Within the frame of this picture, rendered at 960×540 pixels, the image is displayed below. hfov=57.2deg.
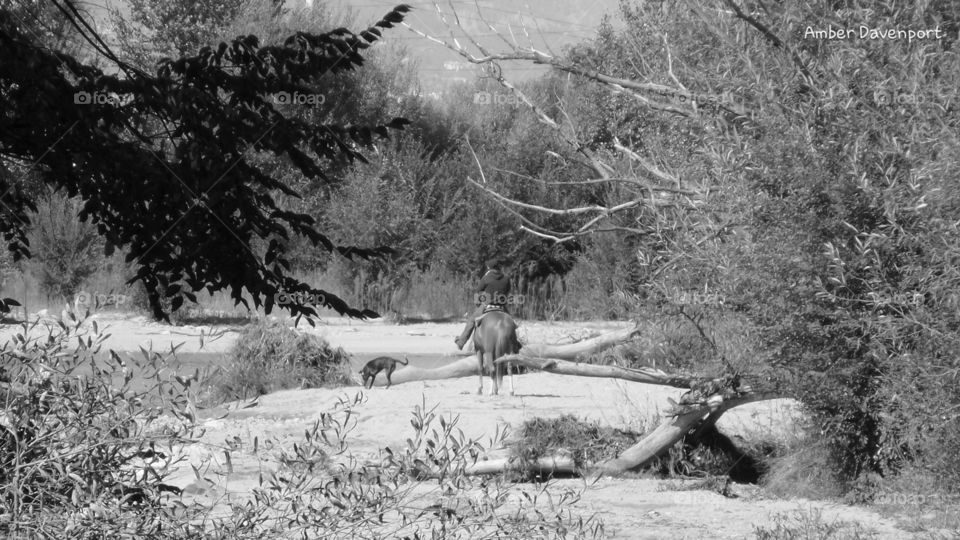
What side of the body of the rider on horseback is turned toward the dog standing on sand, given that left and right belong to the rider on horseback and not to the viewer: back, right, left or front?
left

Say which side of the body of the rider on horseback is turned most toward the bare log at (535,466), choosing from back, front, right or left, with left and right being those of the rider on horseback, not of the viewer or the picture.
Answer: back

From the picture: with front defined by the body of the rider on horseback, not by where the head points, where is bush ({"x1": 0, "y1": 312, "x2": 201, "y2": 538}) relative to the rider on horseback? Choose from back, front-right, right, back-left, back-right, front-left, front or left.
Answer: back

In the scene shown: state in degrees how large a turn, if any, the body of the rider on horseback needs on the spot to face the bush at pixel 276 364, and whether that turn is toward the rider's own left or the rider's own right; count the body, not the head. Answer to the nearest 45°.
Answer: approximately 90° to the rider's own left

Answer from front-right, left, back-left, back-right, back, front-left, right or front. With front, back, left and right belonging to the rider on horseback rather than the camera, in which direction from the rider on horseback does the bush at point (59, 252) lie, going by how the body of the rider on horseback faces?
front-left

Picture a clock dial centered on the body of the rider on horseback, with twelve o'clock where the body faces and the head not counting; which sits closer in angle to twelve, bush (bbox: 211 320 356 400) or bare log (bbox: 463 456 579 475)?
the bush

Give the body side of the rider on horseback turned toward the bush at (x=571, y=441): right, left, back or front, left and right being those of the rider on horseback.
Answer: back

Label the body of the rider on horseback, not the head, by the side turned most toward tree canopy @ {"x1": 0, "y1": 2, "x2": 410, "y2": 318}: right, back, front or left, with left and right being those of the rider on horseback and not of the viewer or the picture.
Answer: back

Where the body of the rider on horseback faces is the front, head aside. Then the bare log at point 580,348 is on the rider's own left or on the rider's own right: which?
on the rider's own right

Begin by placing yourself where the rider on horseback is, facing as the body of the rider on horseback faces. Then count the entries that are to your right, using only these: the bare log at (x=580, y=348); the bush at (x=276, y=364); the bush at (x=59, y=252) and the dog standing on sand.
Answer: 1

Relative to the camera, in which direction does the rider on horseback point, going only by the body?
away from the camera
